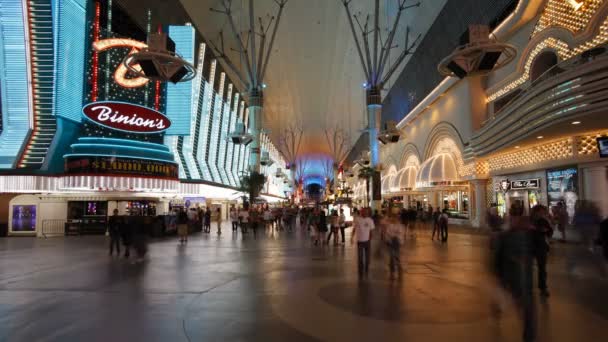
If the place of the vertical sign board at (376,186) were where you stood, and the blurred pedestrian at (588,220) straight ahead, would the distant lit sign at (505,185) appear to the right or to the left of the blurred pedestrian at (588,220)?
left

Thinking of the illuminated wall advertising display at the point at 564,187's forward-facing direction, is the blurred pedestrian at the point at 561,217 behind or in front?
in front

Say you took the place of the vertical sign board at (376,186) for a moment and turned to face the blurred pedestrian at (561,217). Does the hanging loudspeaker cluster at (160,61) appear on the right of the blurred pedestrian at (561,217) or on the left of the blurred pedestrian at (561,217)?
right

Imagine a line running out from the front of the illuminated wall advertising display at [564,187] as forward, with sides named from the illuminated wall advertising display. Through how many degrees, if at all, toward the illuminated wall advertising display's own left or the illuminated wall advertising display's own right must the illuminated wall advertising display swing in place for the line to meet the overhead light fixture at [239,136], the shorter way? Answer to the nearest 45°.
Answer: approximately 45° to the illuminated wall advertising display's own right

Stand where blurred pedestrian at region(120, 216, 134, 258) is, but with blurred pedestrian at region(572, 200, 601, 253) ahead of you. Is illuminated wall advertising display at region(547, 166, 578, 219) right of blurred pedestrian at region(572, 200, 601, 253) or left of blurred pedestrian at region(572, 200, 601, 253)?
left

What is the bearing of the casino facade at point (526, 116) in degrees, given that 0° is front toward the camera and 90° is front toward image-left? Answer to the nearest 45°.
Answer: approximately 45°

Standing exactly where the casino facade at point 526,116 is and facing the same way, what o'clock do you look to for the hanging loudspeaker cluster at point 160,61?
The hanging loudspeaker cluster is roughly at 12 o'clock from the casino facade.

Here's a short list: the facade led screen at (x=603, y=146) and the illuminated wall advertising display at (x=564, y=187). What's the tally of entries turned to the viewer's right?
0

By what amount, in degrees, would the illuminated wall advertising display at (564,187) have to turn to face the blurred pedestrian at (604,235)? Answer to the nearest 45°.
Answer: approximately 45° to its left
